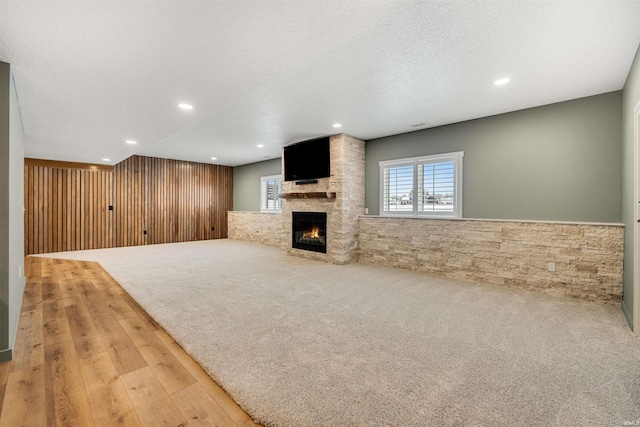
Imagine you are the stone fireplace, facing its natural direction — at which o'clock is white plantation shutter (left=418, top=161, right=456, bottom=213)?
The white plantation shutter is roughly at 8 o'clock from the stone fireplace.

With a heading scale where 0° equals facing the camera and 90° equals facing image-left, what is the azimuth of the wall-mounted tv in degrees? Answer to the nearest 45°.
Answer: approximately 45°

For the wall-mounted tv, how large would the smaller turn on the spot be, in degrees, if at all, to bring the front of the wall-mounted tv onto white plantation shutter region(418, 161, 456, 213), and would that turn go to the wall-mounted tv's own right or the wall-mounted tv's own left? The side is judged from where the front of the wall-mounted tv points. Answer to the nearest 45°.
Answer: approximately 90° to the wall-mounted tv's own left

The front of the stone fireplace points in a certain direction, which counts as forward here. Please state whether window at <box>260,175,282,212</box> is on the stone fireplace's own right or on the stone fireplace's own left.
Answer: on the stone fireplace's own right

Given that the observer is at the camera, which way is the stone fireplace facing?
facing the viewer and to the left of the viewer
